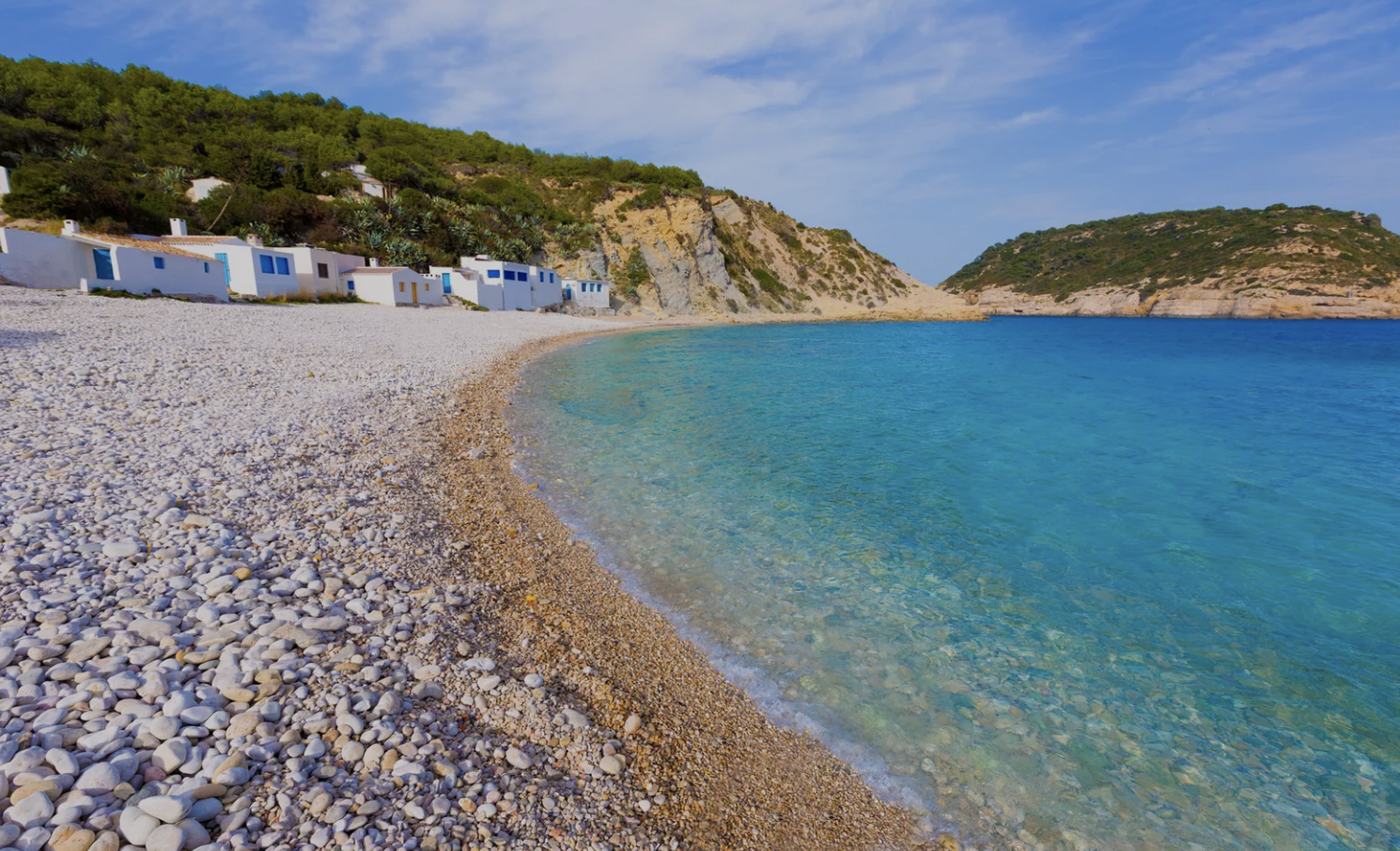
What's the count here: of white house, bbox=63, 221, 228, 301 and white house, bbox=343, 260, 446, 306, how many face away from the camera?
0

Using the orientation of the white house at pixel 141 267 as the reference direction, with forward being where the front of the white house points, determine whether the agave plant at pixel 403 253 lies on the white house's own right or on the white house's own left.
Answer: on the white house's own left

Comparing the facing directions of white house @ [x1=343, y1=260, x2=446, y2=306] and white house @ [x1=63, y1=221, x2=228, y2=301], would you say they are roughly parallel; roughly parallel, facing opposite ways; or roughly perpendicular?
roughly parallel

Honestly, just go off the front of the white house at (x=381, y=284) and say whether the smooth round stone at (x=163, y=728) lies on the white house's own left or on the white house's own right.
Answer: on the white house's own right

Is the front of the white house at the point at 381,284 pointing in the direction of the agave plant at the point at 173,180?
no

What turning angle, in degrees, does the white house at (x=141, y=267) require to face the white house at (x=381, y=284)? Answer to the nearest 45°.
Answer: approximately 90° to its left

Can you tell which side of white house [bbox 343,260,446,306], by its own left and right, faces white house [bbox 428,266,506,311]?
left

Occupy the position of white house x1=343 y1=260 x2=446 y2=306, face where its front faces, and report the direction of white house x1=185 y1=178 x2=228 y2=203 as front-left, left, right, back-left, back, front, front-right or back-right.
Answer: back

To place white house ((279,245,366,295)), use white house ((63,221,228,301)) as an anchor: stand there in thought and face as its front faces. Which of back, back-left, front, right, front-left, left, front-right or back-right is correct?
left

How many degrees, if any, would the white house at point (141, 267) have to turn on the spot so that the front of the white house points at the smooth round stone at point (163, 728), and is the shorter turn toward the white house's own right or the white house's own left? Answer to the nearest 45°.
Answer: approximately 45° to the white house's own right

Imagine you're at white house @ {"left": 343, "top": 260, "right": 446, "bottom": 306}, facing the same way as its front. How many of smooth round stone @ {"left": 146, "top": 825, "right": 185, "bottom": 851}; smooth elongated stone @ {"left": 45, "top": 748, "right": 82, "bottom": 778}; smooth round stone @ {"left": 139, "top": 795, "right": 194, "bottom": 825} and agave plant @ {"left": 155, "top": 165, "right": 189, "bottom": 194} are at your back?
1

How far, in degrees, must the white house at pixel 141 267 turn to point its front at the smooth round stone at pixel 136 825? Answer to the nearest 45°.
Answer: approximately 45° to its right

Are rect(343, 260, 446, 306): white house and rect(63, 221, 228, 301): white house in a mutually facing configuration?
no

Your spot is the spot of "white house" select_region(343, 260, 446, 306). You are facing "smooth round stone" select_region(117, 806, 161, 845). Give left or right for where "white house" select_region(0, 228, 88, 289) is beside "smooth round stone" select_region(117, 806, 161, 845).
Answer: right

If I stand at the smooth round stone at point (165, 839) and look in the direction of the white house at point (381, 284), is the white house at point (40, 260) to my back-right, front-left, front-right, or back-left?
front-left

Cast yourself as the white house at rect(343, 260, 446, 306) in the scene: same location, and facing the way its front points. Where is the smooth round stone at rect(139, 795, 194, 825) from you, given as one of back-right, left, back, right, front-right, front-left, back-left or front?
front-right

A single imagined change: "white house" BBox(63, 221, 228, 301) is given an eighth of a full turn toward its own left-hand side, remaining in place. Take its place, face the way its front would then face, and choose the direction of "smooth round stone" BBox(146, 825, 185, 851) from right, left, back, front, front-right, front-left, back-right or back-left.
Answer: right

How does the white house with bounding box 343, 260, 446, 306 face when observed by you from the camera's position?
facing the viewer and to the right of the viewer

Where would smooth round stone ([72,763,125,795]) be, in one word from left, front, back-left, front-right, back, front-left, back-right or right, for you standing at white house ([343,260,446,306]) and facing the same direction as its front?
front-right
